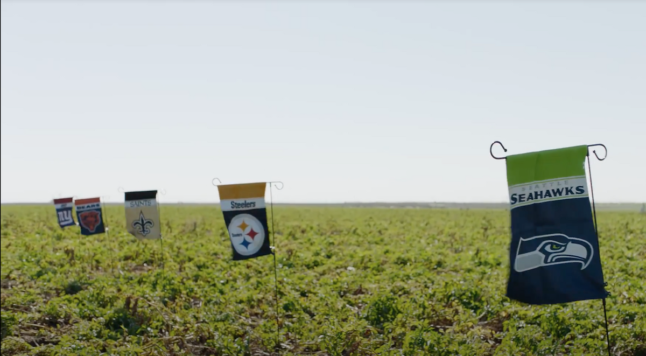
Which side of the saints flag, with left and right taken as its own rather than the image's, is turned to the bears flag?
back

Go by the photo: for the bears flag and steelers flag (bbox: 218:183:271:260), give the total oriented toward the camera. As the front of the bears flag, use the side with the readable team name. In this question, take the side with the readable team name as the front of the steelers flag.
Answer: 2

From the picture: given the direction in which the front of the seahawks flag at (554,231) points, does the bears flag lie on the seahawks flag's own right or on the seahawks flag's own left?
on the seahawks flag's own right

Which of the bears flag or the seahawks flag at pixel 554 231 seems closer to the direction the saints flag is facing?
the seahawks flag

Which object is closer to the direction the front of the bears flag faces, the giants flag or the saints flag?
the saints flag

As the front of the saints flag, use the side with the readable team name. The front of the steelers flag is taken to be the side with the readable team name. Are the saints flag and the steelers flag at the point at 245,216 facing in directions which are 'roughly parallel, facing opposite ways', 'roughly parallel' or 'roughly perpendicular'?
roughly parallel

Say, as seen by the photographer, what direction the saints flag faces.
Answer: facing the viewer

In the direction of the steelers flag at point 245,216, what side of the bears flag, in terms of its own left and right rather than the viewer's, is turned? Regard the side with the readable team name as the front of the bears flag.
front

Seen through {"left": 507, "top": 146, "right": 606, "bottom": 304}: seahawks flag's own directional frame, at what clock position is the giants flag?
The giants flag is roughly at 4 o'clock from the seahawks flag.

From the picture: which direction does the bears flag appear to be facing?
toward the camera
